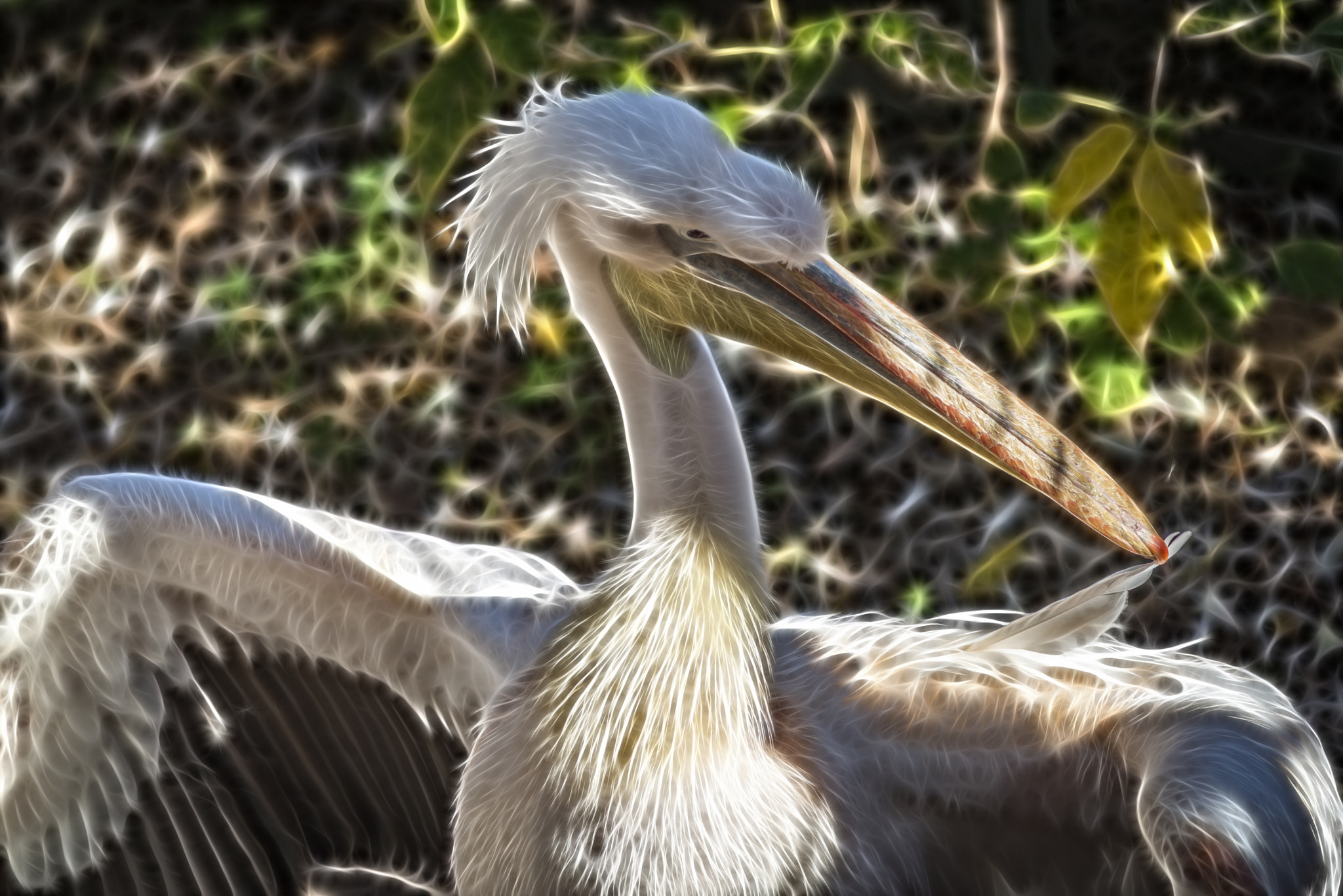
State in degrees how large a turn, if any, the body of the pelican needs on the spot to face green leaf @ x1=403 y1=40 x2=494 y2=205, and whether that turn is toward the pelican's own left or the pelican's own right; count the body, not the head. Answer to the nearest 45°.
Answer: approximately 180°

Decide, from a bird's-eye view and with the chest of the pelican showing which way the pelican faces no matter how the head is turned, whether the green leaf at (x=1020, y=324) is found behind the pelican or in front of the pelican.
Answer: behind

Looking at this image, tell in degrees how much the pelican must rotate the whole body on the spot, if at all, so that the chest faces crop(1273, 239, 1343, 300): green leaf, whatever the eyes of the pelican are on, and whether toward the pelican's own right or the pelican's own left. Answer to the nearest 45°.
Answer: approximately 135° to the pelican's own left

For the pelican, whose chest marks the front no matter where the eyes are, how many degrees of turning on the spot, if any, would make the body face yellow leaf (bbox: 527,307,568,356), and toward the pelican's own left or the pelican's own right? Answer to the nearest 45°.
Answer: approximately 180°

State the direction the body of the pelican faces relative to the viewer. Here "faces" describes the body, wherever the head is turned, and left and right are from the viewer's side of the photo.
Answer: facing the viewer

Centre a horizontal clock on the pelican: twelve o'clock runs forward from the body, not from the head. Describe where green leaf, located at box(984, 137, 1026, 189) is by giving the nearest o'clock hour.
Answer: The green leaf is roughly at 7 o'clock from the pelican.

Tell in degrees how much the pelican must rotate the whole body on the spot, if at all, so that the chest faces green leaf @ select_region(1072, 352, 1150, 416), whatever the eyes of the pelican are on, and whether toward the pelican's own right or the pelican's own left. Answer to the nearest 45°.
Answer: approximately 135° to the pelican's own left

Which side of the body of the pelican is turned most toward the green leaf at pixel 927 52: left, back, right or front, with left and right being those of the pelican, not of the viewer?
back

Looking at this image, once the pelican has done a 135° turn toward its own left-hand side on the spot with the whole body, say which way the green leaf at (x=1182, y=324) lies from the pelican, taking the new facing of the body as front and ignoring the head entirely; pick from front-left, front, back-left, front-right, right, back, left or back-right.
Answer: front

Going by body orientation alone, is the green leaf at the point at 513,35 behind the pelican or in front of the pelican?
behind
